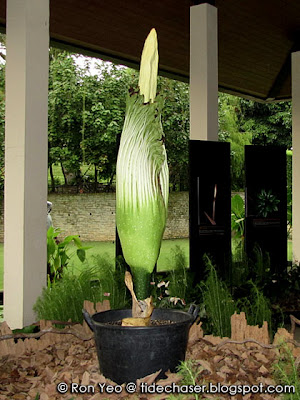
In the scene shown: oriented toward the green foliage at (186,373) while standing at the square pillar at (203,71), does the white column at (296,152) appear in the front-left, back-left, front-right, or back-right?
back-left

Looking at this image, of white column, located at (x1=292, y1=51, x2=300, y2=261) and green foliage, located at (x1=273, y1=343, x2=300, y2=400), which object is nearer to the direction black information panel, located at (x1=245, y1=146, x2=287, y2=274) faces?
the green foliage

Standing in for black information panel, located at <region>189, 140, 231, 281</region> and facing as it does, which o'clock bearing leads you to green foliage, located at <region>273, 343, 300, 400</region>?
The green foliage is roughly at 12 o'clock from the black information panel.

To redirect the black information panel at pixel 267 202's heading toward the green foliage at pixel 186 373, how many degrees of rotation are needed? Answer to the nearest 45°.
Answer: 0° — it already faces it

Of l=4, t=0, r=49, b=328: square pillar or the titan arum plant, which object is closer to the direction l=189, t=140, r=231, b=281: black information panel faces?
the titan arum plant

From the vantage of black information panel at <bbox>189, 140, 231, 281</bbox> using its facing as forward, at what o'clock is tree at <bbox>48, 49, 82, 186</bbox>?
The tree is roughly at 5 o'clock from the black information panel.

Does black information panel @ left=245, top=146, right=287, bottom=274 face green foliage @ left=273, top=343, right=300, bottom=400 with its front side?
yes

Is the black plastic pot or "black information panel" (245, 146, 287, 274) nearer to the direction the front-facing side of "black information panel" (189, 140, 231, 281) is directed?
the black plastic pot

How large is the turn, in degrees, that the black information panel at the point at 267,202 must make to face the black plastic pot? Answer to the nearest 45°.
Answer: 0° — it already faces it

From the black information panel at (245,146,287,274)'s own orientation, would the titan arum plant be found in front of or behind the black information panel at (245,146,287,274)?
in front

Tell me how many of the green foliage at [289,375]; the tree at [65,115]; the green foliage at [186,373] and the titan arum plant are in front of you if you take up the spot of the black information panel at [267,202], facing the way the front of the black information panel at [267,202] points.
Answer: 3

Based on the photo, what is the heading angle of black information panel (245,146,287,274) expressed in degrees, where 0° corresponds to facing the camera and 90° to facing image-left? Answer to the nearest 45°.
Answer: approximately 0°

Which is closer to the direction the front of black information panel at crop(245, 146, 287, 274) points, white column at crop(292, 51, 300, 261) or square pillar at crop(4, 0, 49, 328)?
the square pillar
